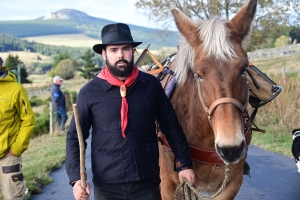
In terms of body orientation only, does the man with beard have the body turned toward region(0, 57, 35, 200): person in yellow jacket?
no

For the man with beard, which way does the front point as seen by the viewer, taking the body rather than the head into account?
toward the camera

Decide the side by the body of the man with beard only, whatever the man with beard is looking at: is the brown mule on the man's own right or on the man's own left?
on the man's own left

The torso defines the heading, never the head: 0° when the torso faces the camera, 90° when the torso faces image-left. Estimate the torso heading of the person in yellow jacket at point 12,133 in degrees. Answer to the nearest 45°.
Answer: approximately 45°

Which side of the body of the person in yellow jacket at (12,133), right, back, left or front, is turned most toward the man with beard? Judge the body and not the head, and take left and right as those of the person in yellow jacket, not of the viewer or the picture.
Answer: left

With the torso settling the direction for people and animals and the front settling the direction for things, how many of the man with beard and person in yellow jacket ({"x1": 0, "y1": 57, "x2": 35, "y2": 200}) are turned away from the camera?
0

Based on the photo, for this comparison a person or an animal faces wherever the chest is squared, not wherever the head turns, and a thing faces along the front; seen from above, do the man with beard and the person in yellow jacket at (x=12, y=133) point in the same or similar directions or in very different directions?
same or similar directions

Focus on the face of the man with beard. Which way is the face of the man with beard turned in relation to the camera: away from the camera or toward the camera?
toward the camera

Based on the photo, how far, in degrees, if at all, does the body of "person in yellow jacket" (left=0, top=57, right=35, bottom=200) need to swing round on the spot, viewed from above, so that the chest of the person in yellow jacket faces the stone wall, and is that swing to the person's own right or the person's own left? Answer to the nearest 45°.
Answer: approximately 180°

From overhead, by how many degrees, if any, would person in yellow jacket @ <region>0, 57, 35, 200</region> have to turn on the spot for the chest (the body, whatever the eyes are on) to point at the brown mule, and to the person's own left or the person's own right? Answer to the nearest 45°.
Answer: approximately 90° to the person's own left

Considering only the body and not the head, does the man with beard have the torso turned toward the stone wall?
no
